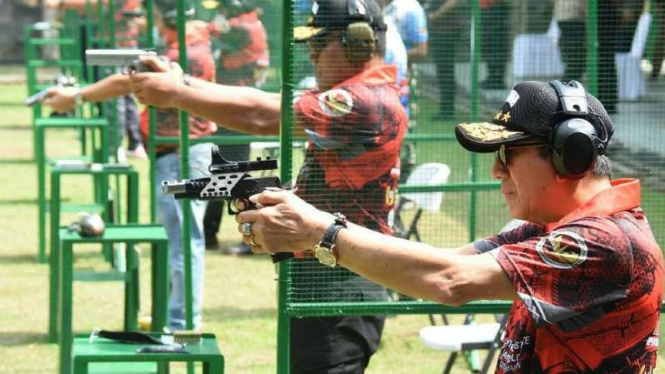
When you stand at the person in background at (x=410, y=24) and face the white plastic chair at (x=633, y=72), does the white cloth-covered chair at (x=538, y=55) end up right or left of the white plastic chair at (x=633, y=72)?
left

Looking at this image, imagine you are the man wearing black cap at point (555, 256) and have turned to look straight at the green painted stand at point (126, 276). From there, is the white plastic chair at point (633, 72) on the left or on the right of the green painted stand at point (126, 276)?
right

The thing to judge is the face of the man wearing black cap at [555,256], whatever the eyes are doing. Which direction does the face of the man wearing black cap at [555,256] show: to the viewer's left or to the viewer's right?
to the viewer's left

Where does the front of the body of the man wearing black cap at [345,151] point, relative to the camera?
to the viewer's left

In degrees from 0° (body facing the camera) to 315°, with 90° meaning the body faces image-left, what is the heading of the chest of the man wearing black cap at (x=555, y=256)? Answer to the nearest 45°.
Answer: approximately 90°
